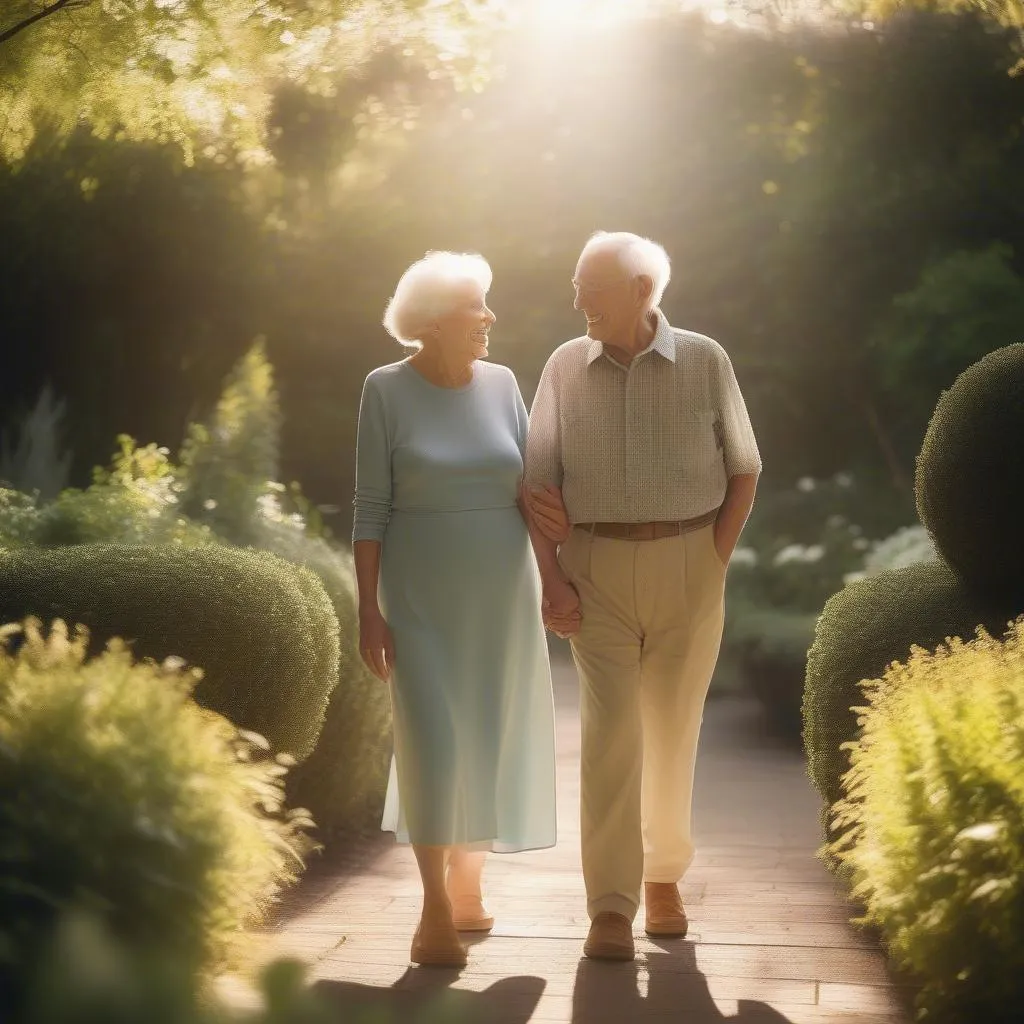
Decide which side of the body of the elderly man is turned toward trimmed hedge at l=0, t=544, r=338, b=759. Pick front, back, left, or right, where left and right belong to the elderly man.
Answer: right

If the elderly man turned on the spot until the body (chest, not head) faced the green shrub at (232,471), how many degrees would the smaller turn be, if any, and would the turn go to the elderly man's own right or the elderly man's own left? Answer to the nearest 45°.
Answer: approximately 135° to the elderly man's own right

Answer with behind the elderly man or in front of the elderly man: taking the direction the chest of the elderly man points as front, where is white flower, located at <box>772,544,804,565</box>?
behind

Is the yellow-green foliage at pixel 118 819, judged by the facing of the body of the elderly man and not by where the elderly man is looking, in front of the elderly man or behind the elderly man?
in front

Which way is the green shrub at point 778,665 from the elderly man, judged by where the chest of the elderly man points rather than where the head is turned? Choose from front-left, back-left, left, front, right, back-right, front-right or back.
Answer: back

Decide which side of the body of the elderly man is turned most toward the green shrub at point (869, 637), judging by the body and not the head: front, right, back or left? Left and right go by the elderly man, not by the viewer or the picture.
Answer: left

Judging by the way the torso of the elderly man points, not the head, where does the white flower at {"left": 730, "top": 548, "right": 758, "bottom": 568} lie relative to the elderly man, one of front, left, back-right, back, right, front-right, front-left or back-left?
back

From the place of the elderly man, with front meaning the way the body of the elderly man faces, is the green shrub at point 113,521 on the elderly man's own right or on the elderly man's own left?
on the elderly man's own right

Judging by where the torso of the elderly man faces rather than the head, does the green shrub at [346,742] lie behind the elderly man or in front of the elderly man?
behind

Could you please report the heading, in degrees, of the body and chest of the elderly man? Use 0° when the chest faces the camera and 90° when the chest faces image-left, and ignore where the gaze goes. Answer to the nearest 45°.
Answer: approximately 0°

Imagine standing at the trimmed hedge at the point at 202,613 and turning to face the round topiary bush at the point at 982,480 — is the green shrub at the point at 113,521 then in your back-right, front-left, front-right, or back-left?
back-left
